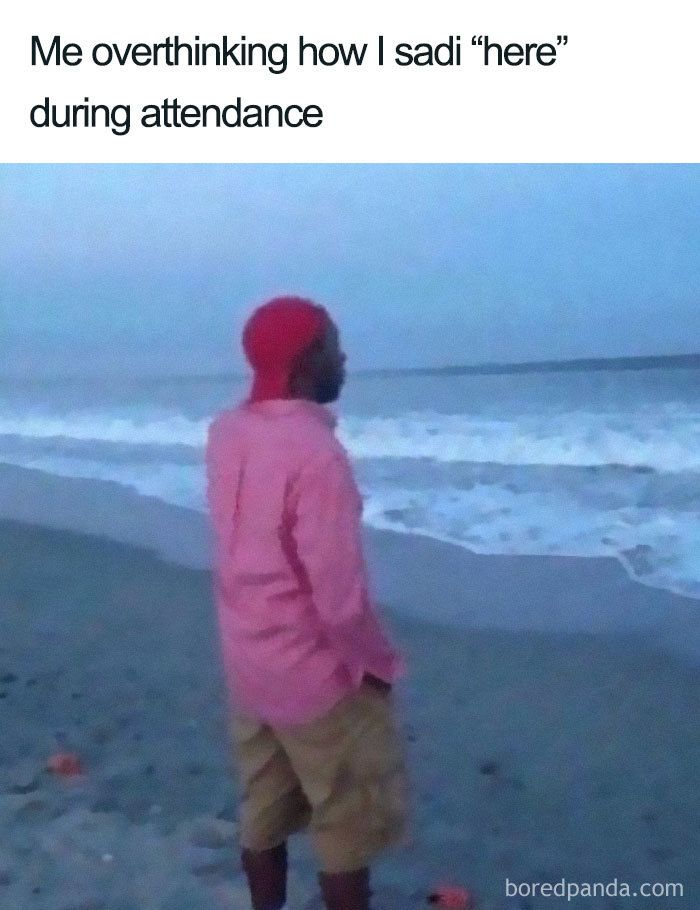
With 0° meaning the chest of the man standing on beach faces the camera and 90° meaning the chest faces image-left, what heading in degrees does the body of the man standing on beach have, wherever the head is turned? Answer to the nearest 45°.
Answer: approximately 225°

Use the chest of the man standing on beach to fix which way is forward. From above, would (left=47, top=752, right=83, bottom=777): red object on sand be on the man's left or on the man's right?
on the man's left
